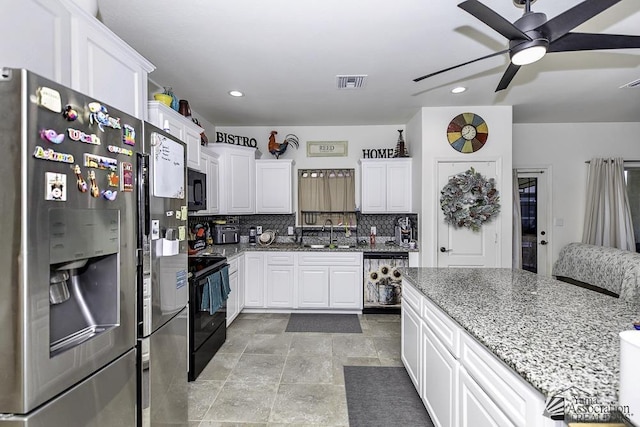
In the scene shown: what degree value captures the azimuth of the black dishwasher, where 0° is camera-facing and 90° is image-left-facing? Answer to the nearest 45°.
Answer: approximately 0°

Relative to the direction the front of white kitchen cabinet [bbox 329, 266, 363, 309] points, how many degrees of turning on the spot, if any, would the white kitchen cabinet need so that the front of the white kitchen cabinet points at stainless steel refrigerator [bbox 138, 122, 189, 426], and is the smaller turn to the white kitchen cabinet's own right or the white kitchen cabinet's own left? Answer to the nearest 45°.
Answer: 0° — it already faces it

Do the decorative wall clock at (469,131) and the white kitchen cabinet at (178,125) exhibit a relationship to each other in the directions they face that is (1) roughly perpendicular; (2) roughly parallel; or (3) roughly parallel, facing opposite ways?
roughly perpendicular

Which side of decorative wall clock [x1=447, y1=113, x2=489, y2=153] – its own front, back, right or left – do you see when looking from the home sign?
right

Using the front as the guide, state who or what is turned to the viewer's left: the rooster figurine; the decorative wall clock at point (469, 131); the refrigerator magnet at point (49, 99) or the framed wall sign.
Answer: the rooster figurine

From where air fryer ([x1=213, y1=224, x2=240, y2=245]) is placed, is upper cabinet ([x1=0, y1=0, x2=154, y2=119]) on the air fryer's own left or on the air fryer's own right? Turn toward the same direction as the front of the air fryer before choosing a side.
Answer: on the air fryer's own right

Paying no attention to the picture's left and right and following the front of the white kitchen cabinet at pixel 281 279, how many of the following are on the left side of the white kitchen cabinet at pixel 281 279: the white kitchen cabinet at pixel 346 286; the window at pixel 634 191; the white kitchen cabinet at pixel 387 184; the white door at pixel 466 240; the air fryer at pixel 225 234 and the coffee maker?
5

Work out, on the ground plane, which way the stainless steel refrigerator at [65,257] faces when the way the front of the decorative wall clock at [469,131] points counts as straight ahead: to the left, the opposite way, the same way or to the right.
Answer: to the left

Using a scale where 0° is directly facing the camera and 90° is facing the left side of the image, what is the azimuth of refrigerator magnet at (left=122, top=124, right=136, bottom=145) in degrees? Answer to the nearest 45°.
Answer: approximately 315°
